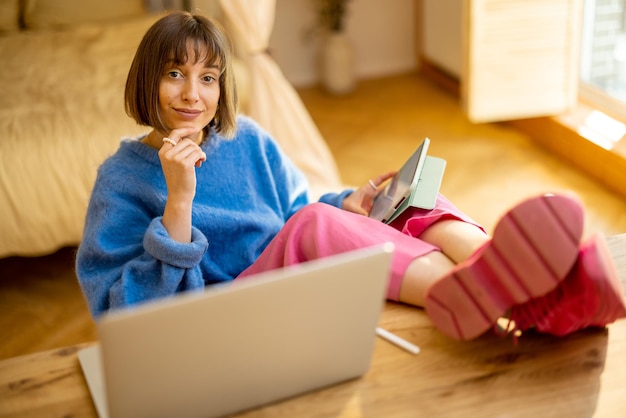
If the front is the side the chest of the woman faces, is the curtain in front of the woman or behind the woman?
behind

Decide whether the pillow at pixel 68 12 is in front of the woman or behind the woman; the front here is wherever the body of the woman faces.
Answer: behind

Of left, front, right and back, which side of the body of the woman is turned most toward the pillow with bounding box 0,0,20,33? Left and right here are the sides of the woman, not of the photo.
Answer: back

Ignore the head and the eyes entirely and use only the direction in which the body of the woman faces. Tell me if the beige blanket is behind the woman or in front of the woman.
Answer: behind

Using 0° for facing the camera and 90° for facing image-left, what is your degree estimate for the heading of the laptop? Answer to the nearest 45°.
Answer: approximately 135°

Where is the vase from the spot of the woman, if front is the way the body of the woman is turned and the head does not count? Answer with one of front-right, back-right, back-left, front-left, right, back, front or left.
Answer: back-left

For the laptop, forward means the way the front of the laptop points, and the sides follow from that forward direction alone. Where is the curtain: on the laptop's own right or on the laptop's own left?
on the laptop's own right

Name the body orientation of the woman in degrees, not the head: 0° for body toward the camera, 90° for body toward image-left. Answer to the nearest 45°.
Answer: approximately 315°

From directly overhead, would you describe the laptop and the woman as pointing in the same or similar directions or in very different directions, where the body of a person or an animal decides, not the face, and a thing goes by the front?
very different directions

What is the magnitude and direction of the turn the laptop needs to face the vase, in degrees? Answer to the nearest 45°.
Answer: approximately 45° to its right
